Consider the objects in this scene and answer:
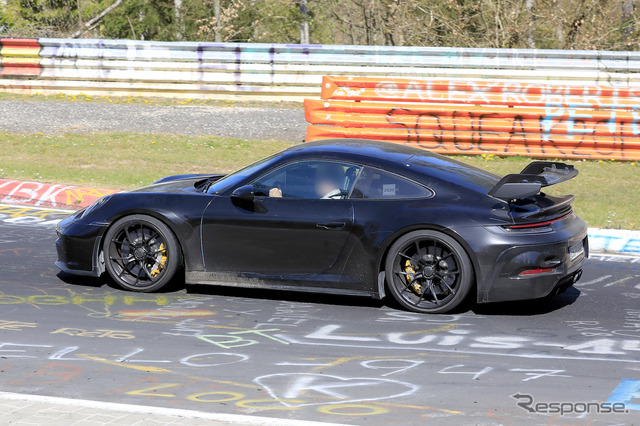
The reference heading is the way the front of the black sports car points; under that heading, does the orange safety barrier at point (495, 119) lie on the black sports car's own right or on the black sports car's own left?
on the black sports car's own right

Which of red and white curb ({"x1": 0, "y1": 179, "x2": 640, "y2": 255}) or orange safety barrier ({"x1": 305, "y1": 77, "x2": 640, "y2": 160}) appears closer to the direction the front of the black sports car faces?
the red and white curb

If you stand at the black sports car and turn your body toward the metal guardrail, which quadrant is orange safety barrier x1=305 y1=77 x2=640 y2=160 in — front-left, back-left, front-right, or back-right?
front-right

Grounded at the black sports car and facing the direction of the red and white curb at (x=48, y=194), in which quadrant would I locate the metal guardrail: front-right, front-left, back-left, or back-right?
front-right

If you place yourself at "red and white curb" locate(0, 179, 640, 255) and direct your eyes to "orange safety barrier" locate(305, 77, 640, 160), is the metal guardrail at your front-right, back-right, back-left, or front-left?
front-left

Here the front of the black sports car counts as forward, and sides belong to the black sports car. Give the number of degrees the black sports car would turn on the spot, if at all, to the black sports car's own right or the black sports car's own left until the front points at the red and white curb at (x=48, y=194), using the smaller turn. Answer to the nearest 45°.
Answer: approximately 45° to the black sports car's own right

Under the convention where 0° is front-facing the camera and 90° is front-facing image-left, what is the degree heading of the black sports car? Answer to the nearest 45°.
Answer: approximately 90°

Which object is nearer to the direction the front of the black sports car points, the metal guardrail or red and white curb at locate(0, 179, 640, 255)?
the red and white curb

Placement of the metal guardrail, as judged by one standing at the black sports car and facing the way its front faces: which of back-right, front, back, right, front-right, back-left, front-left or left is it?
right
